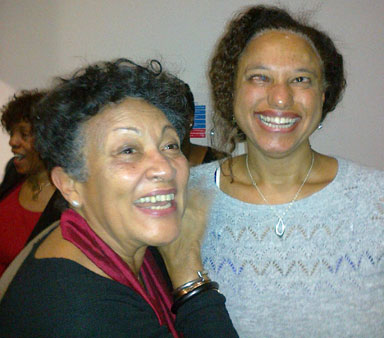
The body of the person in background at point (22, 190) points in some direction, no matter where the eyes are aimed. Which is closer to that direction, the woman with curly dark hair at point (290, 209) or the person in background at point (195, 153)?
the woman with curly dark hair

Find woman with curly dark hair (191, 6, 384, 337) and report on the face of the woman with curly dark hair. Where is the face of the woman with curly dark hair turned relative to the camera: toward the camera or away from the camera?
toward the camera

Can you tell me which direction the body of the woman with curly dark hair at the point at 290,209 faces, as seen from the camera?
toward the camera

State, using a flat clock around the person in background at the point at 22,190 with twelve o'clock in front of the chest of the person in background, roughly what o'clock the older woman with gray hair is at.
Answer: The older woman with gray hair is roughly at 10 o'clock from the person in background.

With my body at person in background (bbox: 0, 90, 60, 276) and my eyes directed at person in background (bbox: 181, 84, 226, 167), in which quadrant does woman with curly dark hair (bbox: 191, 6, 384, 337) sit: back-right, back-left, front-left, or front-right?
front-right

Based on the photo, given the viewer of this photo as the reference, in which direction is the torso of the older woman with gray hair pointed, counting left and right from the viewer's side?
facing the viewer and to the right of the viewer

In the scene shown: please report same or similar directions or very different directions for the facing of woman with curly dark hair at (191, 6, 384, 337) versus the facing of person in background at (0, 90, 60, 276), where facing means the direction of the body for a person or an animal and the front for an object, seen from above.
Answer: same or similar directions

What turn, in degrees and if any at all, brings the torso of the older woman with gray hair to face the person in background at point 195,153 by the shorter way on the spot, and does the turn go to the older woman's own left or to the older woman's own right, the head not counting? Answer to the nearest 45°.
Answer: approximately 135° to the older woman's own left

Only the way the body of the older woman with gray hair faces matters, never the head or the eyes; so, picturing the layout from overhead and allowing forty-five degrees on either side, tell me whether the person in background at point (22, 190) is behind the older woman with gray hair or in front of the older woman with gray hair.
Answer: behind

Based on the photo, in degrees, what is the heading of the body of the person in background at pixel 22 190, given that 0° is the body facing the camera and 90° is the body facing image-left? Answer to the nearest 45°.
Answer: approximately 45°

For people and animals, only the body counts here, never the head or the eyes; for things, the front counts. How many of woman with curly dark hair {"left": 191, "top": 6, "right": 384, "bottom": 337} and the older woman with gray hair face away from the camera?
0

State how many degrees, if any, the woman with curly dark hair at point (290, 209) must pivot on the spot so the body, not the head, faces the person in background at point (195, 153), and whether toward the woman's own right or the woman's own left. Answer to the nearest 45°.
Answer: approximately 135° to the woman's own right

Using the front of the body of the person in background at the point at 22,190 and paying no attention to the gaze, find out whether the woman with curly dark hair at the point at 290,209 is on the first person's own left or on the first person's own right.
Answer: on the first person's own left
